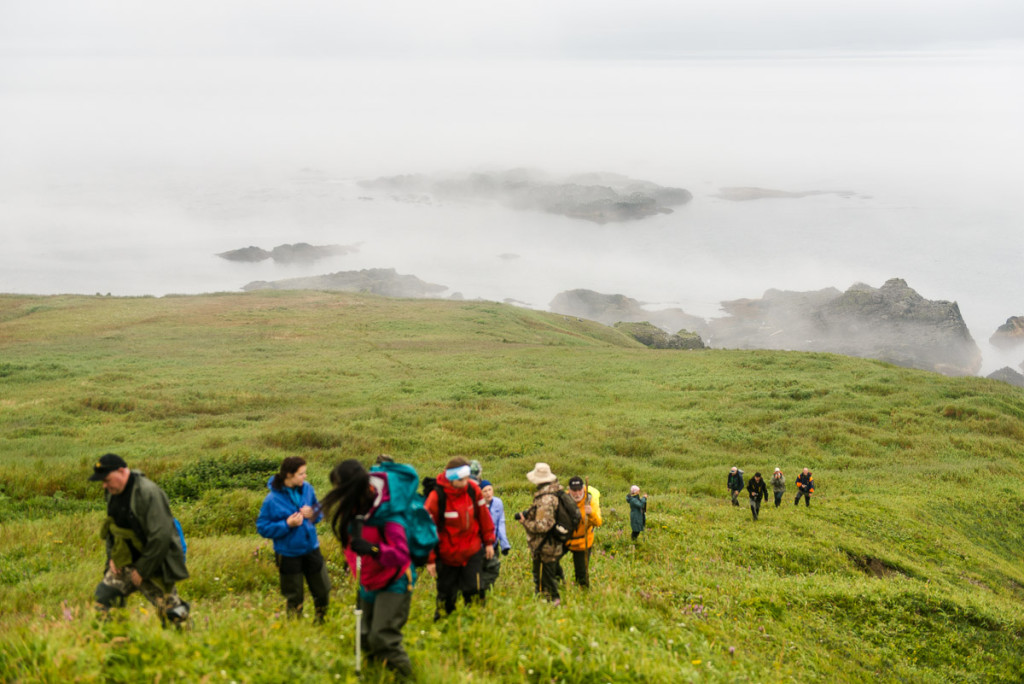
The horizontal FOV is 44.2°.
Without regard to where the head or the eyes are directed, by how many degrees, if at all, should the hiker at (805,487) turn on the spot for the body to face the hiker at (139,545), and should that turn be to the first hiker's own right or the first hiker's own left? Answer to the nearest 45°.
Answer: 0° — they already face them

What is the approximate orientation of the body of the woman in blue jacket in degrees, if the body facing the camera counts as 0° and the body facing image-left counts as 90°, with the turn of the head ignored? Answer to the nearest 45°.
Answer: approximately 315°
